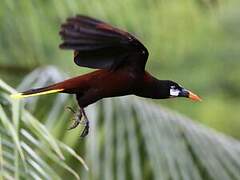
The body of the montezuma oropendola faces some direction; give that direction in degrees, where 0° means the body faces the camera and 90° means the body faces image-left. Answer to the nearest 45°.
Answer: approximately 270°
